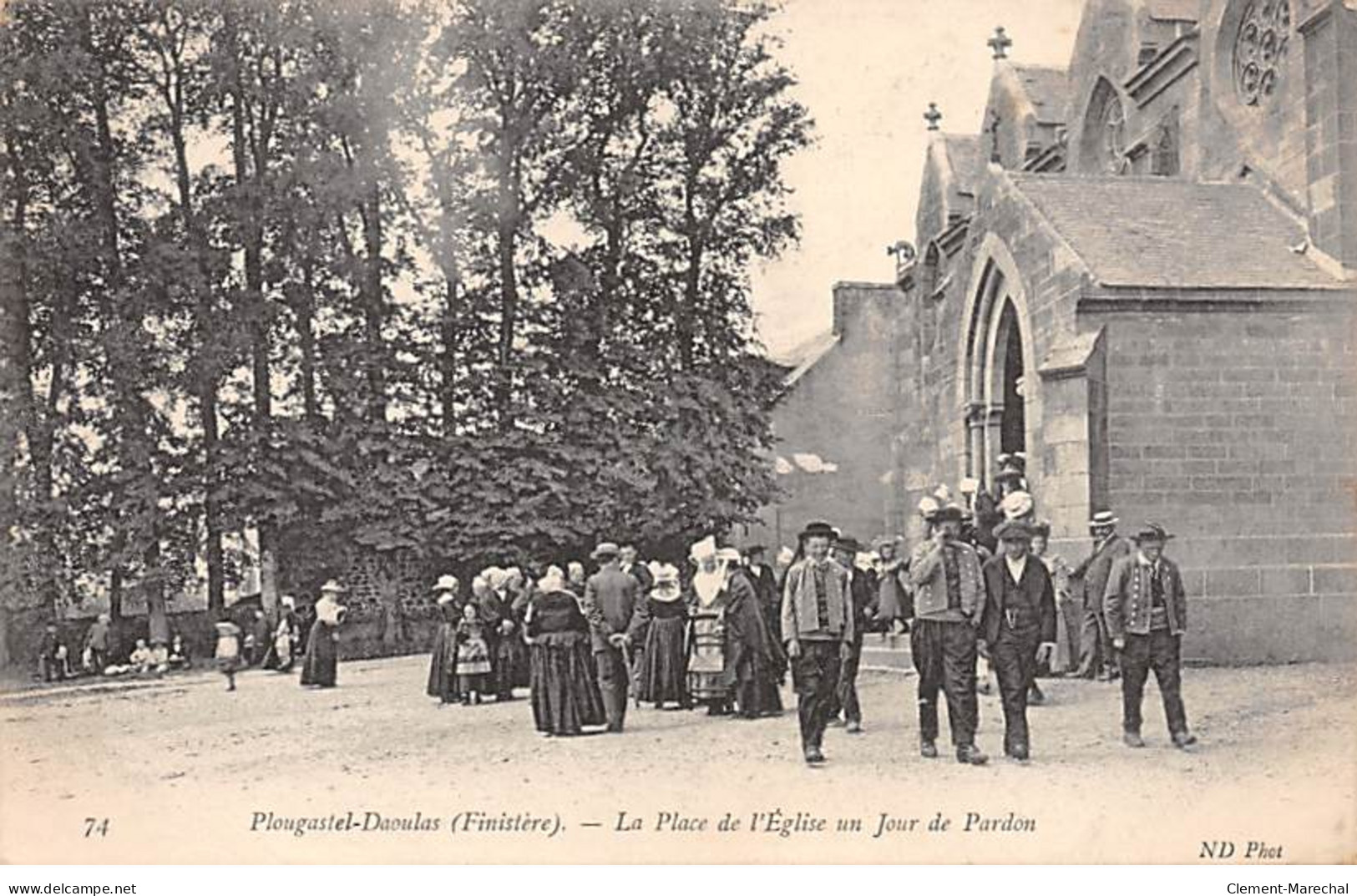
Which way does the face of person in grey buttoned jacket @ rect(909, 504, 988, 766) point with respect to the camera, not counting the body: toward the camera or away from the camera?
toward the camera

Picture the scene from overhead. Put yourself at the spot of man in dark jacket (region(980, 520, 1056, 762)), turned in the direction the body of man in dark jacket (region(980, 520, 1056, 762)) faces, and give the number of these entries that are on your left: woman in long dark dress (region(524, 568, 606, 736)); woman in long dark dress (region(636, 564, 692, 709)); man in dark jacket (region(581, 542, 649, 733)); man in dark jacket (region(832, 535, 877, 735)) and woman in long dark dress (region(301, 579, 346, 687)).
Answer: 0

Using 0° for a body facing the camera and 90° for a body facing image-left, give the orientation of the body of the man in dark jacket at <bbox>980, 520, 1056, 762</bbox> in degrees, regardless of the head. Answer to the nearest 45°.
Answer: approximately 0°

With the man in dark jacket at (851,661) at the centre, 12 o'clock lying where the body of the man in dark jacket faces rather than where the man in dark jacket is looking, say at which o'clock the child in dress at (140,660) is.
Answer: The child in dress is roughly at 3 o'clock from the man in dark jacket.

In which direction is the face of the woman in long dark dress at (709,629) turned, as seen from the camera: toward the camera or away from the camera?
toward the camera

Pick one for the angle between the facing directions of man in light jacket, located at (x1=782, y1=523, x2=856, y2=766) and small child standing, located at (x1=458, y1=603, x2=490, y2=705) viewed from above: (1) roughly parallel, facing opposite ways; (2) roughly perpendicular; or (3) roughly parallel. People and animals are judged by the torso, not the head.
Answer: roughly parallel

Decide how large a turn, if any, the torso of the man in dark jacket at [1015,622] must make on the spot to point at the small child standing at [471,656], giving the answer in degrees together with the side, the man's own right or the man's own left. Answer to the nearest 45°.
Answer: approximately 135° to the man's own right

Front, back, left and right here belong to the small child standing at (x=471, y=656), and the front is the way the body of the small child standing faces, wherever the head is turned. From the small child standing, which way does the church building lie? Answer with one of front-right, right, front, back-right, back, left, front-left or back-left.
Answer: left

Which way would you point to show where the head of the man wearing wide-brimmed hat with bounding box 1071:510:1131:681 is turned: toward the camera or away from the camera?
toward the camera

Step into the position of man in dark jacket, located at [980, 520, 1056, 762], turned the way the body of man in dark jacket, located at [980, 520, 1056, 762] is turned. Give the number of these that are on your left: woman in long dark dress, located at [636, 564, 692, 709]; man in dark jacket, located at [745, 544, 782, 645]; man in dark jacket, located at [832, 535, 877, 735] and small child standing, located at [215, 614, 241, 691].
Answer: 0

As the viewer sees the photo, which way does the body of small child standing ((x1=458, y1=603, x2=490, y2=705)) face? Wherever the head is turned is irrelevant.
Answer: toward the camera

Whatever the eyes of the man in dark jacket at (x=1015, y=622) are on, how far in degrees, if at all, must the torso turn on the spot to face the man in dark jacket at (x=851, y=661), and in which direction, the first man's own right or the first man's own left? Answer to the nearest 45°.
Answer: approximately 135° to the first man's own right

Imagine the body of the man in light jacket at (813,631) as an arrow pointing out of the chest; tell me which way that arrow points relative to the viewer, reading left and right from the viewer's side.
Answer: facing the viewer

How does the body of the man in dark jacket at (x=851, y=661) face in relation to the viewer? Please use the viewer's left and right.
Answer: facing the viewer and to the left of the viewer

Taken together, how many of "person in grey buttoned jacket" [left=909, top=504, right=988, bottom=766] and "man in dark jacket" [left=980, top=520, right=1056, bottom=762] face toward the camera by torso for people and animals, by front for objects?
2

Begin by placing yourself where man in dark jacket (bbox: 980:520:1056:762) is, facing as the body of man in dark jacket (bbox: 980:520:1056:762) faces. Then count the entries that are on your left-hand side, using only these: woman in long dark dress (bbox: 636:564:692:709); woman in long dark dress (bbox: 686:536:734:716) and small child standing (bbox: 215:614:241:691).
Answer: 0
